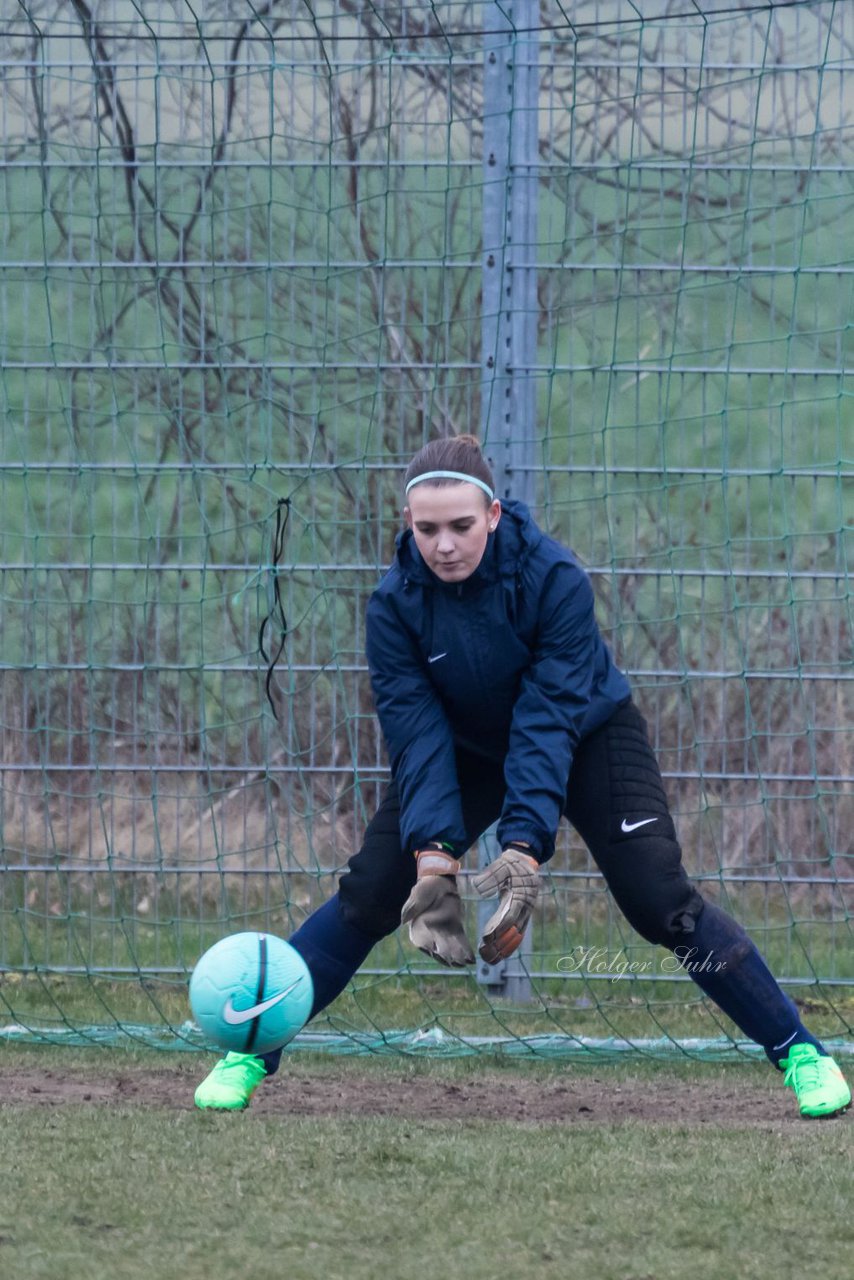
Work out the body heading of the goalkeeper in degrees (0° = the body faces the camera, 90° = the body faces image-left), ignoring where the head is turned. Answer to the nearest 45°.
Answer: approximately 0°

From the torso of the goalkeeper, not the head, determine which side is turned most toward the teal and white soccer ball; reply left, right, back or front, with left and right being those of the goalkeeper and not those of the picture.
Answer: right

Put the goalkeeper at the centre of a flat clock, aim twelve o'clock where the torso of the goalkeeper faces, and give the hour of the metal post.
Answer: The metal post is roughly at 6 o'clock from the goalkeeper.
